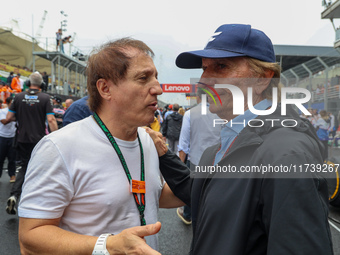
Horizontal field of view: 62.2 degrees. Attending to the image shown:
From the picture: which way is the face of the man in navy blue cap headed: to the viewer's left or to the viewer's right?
to the viewer's left
